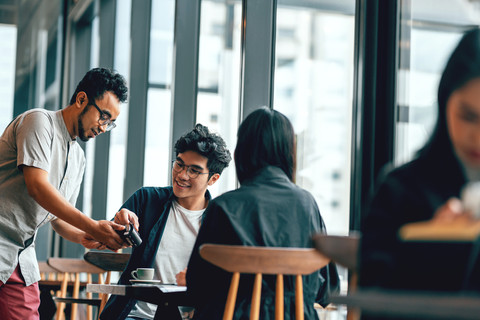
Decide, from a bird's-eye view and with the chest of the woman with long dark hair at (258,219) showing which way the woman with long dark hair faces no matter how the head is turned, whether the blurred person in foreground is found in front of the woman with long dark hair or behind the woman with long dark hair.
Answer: behind

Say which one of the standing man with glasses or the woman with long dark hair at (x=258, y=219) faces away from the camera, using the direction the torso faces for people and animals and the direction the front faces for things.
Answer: the woman with long dark hair

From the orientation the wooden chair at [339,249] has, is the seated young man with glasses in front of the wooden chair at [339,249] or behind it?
in front

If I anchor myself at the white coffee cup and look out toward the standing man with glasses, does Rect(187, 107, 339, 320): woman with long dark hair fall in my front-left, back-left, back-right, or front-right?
back-left

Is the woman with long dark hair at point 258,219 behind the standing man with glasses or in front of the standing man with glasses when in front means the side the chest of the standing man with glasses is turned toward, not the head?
in front

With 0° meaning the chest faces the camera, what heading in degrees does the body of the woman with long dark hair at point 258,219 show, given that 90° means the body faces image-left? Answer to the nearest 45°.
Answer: approximately 180°

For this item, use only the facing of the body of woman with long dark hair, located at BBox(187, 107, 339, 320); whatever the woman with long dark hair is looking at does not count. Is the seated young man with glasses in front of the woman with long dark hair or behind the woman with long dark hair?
in front

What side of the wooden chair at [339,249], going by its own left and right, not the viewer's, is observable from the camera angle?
back

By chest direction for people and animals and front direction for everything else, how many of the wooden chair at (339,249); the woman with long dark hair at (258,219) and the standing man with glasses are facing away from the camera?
2

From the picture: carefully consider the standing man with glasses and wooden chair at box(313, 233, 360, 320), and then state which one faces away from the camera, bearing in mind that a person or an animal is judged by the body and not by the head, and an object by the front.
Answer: the wooden chair

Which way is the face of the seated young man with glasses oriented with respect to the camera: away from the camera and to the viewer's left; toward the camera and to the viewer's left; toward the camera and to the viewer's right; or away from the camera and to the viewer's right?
toward the camera and to the viewer's left

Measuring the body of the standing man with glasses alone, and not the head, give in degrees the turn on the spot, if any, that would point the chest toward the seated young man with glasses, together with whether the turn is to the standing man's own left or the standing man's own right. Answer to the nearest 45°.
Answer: approximately 45° to the standing man's own left
